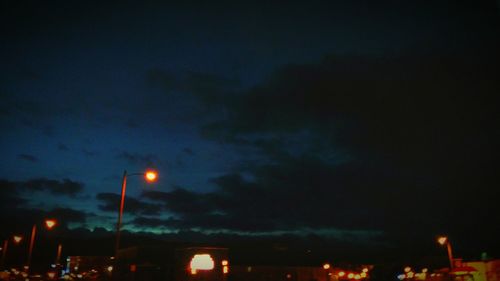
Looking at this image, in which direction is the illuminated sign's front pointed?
toward the camera
